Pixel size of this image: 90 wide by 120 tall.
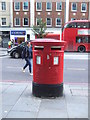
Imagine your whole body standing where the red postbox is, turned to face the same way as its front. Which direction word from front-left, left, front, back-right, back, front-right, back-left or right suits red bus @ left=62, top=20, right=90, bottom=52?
back

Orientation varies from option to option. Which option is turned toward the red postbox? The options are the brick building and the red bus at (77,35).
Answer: the brick building

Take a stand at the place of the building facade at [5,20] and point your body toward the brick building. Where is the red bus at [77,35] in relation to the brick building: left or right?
right

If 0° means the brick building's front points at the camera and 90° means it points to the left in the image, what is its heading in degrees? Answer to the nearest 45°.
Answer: approximately 0°

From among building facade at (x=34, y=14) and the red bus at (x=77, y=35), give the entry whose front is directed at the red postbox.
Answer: the building facade

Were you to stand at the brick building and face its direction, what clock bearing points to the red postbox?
The red postbox is roughly at 12 o'clock from the brick building.

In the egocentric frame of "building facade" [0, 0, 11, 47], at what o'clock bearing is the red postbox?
The red postbox is roughly at 12 o'clock from the building facade.
